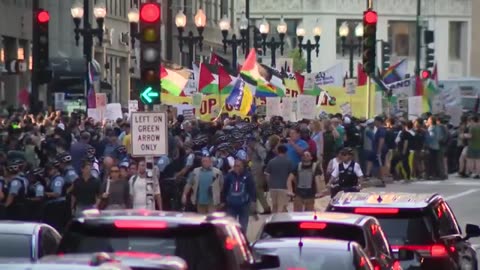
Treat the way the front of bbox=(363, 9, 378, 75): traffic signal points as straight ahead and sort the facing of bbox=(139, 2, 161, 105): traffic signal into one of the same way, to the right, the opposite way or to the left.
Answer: the same way

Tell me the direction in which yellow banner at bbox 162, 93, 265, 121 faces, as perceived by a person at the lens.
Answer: facing the viewer

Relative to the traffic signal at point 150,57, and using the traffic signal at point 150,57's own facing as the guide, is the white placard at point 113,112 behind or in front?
behind

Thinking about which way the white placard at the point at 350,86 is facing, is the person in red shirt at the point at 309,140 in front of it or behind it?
in front

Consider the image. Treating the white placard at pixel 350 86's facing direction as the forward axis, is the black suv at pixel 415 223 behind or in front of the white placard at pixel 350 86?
in front

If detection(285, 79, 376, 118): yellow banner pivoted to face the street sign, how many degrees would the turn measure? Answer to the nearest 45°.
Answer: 0° — it already faces it

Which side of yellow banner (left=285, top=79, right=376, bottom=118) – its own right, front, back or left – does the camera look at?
front

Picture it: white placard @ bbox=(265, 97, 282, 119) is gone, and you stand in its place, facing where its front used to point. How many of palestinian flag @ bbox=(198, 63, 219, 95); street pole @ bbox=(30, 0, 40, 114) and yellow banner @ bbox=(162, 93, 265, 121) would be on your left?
0

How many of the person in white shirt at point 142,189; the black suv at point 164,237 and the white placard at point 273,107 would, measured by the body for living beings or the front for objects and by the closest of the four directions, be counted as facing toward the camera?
2

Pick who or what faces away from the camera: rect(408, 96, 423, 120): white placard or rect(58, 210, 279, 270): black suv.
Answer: the black suv

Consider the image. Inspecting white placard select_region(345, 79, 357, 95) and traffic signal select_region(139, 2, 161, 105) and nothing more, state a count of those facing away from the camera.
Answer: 0

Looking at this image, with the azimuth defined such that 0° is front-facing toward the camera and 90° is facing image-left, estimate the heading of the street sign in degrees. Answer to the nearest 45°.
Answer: approximately 0°

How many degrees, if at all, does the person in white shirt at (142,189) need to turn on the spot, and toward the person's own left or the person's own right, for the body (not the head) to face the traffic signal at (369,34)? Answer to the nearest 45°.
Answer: approximately 135° to the person's own left

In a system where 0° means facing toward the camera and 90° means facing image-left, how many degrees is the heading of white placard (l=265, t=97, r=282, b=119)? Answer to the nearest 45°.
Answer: approximately 0°

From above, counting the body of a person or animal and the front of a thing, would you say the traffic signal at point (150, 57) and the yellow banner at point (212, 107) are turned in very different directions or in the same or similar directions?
same or similar directions
